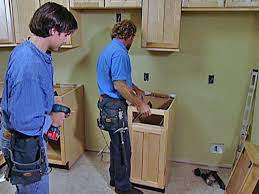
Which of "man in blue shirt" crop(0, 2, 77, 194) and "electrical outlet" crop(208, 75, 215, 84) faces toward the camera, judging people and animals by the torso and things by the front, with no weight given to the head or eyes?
the electrical outlet

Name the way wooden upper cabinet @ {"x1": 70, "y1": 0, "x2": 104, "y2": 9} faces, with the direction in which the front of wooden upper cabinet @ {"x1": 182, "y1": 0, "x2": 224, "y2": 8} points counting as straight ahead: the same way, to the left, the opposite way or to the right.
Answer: the same way

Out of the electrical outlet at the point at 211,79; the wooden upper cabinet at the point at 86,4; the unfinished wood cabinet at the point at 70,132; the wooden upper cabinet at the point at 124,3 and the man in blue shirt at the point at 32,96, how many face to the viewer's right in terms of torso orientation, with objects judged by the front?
1

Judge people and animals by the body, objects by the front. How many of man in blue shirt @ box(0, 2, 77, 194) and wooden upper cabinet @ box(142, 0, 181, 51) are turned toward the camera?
1

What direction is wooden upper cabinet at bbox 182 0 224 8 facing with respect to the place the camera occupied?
facing the viewer

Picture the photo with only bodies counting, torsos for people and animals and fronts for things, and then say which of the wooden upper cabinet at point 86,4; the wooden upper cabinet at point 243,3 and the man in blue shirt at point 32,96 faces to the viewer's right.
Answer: the man in blue shirt

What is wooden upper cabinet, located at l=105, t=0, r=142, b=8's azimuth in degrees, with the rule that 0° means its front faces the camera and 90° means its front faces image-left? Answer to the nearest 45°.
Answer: approximately 0°

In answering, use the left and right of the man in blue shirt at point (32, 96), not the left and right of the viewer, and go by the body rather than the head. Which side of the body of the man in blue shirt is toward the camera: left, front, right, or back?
right

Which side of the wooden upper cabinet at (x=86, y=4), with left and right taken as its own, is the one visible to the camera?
front

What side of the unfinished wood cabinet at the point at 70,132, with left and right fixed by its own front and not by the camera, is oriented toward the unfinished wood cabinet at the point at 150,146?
left

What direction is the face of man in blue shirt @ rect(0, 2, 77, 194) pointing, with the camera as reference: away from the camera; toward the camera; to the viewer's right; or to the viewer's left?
to the viewer's right

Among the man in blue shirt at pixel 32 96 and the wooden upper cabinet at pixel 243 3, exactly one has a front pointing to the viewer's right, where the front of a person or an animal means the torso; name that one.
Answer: the man in blue shirt

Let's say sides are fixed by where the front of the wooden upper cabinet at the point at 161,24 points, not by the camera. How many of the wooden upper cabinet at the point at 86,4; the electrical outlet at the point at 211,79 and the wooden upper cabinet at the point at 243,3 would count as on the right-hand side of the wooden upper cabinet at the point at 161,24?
1

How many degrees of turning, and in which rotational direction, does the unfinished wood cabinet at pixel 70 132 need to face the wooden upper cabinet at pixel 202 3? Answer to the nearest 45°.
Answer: approximately 90° to its left

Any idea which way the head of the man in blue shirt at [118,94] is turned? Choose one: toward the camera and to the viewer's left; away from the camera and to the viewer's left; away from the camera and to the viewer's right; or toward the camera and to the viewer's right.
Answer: away from the camera and to the viewer's right

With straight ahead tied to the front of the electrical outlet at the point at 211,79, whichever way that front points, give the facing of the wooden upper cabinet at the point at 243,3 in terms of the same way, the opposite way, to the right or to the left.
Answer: the same way
